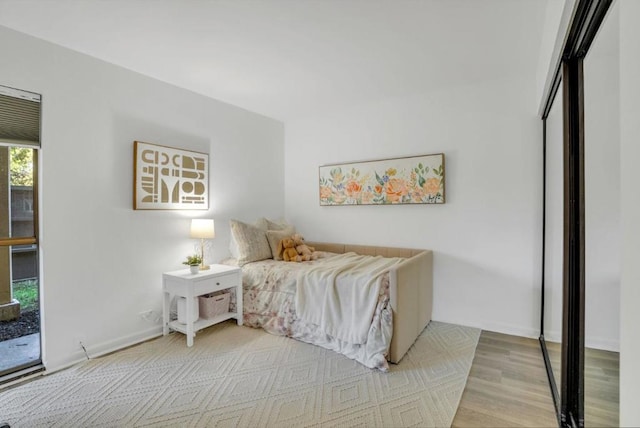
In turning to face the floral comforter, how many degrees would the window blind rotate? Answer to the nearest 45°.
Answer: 0° — it already faces it

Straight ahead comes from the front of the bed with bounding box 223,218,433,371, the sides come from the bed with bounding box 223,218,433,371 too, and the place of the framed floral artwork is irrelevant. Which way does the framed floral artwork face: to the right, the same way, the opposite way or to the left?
to the right

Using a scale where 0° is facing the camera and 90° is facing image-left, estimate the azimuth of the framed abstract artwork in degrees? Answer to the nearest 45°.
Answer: approximately 315°

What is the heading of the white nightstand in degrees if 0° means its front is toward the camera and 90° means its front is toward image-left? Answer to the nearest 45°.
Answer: approximately 315°

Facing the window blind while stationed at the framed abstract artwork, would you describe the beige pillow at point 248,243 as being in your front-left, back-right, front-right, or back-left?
back-left
